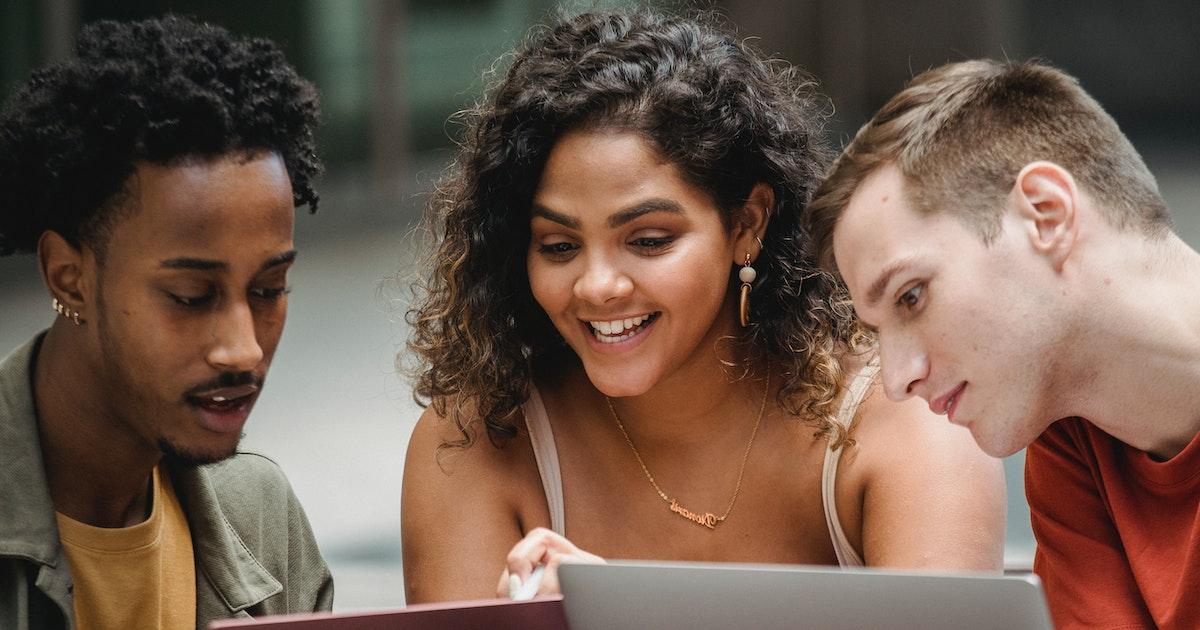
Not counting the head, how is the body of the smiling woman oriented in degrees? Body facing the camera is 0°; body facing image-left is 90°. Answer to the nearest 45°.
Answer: approximately 0°

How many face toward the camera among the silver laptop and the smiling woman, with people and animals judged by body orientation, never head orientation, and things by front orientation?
1

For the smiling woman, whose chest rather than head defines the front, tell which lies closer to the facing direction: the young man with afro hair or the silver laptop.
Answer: the silver laptop

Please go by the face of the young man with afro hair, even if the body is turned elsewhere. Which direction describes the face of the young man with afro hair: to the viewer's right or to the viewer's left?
to the viewer's right

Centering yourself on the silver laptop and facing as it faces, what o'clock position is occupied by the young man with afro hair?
The young man with afro hair is roughly at 10 o'clock from the silver laptop.

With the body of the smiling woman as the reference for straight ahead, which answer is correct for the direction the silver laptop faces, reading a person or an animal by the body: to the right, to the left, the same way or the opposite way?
the opposite way

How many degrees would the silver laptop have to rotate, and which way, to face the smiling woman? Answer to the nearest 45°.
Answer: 0° — it already faces them

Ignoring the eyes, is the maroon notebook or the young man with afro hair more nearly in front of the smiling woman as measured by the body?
the maroon notebook

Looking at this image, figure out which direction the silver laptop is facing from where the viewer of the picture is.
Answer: facing away from the viewer
